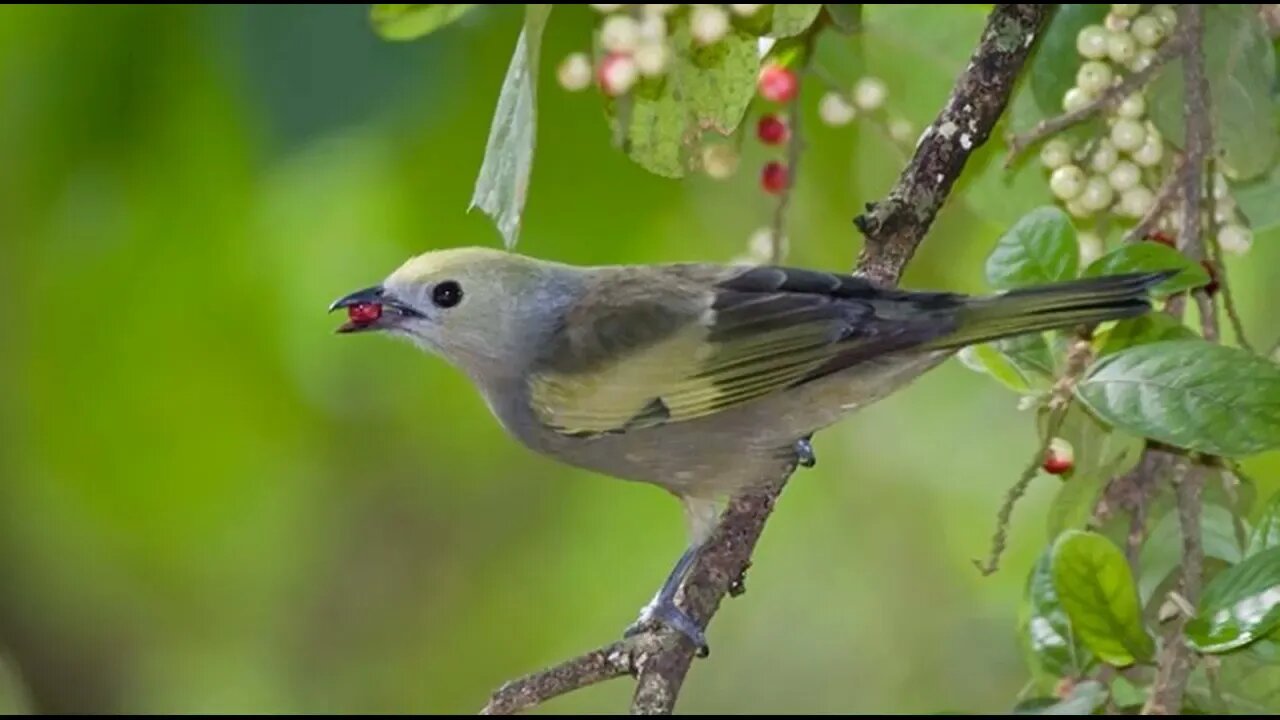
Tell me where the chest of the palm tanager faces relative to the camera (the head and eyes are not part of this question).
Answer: to the viewer's left

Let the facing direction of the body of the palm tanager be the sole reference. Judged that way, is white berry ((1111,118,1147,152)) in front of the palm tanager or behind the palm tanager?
behind

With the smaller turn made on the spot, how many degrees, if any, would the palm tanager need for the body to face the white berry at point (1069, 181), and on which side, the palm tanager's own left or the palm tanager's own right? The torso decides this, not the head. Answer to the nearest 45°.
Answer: approximately 180°

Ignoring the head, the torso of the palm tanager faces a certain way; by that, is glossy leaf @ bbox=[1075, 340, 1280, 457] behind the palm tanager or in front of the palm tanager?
behind

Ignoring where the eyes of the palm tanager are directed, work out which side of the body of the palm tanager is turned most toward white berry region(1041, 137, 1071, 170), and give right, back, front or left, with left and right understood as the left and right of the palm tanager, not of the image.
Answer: back

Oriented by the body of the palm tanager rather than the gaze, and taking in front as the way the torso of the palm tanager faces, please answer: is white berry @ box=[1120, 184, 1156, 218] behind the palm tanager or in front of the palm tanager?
behind

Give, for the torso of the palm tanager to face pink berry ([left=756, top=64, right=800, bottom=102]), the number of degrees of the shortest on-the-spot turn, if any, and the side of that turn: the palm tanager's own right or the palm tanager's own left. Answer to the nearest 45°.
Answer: approximately 90° to the palm tanager's own right

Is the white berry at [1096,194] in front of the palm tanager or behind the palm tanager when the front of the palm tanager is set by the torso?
behind
